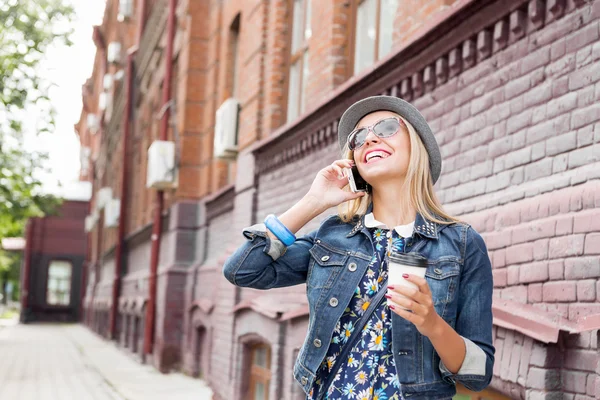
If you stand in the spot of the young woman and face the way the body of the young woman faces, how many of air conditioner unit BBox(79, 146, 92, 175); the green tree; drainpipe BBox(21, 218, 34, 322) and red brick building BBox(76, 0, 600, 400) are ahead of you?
0

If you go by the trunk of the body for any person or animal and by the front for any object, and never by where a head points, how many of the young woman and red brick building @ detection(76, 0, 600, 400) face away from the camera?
0

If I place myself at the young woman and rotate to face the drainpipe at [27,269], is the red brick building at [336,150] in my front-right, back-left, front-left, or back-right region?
front-right

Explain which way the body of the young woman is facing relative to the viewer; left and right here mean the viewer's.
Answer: facing the viewer

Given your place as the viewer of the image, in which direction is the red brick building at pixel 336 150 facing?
facing the viewer and to the left of the viewer

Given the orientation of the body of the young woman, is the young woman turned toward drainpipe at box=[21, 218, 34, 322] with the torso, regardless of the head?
no

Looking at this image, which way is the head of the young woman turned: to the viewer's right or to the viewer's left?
to the viewer's left

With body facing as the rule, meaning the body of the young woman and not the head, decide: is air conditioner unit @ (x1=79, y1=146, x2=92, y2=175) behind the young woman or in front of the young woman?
behind

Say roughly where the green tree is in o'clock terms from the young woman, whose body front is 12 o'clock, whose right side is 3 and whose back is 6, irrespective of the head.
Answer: The green tree is roughly at 5 o'clock from the young woman.

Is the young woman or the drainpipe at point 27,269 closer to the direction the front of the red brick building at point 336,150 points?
the young woman

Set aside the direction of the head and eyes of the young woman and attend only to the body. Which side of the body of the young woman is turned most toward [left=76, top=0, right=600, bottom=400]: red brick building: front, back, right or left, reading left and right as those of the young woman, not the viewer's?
back

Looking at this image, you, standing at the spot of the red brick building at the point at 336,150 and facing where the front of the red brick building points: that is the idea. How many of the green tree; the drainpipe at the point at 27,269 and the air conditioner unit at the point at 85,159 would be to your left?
0

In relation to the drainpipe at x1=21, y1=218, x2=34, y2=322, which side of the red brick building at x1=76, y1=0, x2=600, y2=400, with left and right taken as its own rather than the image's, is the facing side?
right
